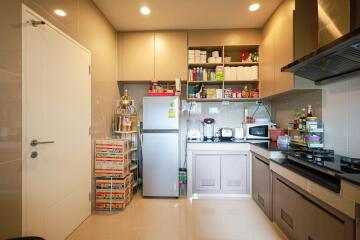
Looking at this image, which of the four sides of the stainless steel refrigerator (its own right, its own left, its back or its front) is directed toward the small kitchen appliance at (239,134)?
left

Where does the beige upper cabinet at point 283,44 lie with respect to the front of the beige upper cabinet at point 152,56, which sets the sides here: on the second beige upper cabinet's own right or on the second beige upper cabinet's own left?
on the second beige upper cabinet's own left

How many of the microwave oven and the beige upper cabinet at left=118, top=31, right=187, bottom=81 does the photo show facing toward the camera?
2

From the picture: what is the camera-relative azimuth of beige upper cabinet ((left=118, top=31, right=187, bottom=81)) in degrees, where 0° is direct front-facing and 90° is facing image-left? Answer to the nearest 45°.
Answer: approximately 0°

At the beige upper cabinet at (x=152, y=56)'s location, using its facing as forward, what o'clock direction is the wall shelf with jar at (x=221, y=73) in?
The wall shelf with jar is roughly at 9 o'clock from the beige upper cabinet.

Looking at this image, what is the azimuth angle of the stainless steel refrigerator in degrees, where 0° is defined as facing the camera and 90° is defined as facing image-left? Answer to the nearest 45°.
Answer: approximately 0°
